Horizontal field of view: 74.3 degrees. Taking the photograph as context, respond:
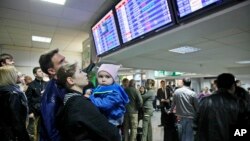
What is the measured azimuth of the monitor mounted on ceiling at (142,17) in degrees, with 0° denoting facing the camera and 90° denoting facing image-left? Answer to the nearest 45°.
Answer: approximately 45°

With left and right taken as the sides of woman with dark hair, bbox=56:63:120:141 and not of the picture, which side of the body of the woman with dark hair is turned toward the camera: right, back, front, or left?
right

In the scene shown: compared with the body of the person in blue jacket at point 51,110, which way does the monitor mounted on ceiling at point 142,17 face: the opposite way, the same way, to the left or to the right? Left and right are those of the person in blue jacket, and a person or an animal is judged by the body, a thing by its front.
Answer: the opposite way

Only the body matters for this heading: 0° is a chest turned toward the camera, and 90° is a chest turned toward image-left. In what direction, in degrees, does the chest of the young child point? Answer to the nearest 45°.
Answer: approximately 45°

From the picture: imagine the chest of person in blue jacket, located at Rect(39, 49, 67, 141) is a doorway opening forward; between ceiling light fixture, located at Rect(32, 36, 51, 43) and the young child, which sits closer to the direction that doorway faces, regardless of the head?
the young child

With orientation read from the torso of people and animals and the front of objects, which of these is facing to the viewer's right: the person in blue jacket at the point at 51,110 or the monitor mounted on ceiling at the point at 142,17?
the person in blue jacket

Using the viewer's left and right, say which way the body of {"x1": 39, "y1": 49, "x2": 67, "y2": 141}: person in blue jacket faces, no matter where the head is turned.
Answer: facing to the right of the viewer

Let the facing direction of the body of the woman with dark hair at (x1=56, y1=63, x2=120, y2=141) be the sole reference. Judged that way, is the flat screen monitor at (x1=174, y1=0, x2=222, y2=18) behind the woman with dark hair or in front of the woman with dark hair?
in front

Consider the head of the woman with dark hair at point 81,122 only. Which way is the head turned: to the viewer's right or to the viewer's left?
to the viewer's right

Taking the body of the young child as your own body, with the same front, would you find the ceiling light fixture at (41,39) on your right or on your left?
on your right

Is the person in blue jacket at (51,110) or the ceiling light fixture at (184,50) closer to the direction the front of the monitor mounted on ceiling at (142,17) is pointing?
the person in blue jacket

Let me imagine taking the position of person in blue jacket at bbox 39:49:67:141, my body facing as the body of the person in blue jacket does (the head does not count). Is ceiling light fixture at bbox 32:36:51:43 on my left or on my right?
on my left

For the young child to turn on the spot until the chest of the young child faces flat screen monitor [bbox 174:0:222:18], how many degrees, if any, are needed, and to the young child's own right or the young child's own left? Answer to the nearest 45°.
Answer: approximately 135° to the young child's own left
